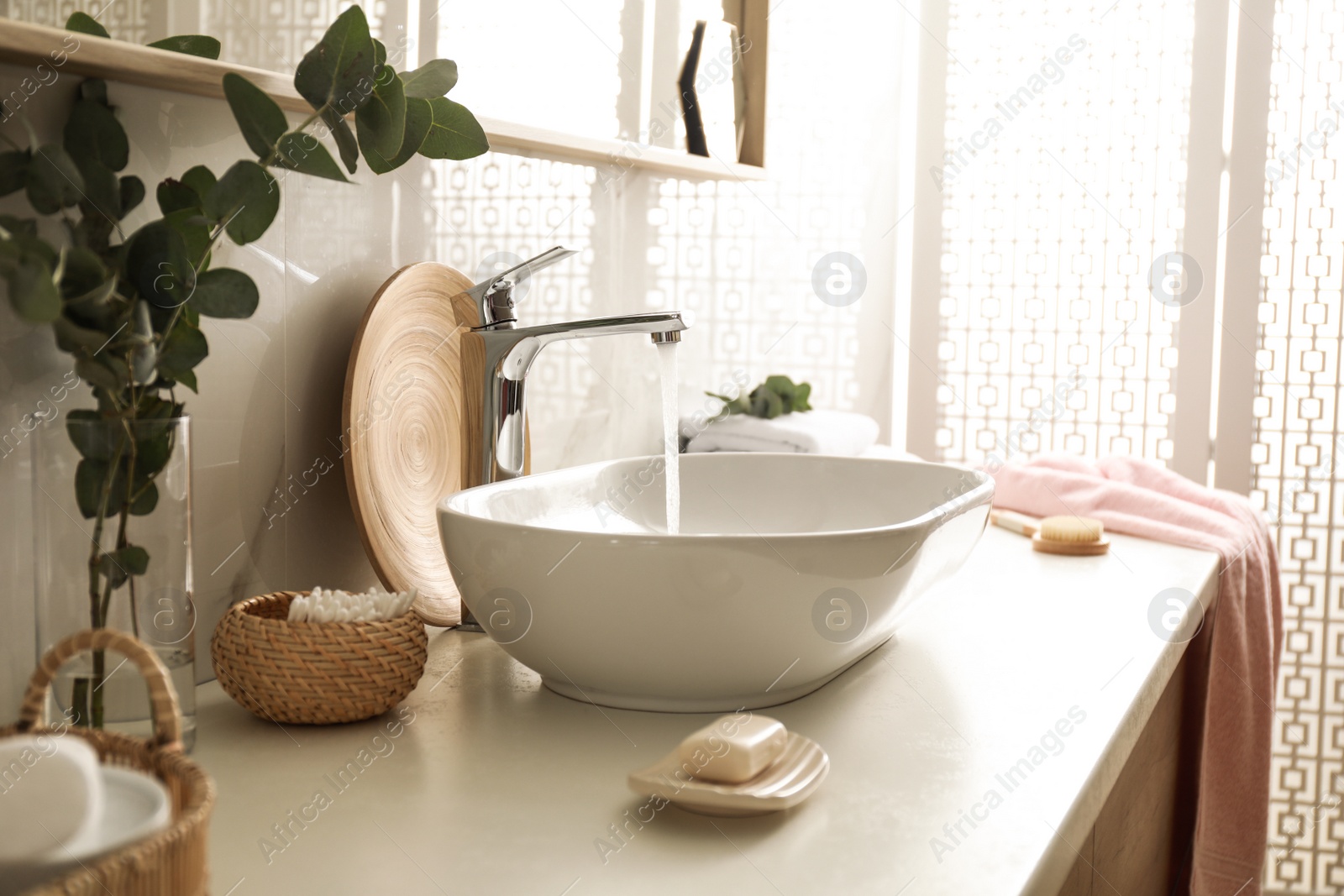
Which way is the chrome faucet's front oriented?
to the viewer's right

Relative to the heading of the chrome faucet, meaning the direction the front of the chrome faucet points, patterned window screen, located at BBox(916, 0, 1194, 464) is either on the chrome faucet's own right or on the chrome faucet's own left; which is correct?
on the chrome faucet's own left

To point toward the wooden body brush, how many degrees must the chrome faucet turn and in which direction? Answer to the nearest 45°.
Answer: approximately 45° to its left
